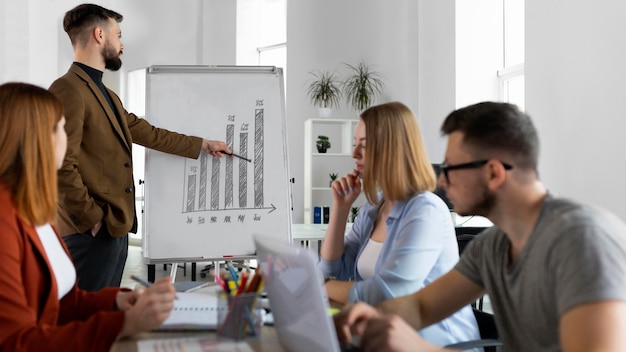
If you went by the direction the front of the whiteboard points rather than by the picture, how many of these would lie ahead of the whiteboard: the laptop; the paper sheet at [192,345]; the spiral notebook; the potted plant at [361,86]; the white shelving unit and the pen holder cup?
4

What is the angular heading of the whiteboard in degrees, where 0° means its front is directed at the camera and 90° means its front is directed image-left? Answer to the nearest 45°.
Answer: approximately 0°

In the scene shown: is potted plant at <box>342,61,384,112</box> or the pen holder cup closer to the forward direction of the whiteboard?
the pen holder cup

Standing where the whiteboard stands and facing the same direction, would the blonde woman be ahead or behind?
ahead

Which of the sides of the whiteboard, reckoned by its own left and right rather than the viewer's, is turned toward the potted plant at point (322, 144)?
back

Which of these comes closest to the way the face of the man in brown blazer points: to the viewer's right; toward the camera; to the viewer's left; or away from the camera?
to the viewer's right

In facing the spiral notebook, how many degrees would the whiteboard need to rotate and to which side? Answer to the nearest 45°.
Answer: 0° — it already faces it

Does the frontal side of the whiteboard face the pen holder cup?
yes

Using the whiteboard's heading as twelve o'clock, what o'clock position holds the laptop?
The laptop is roughly at 12 o'clock from the whiteboard.

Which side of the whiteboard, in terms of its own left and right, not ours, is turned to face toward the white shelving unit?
back

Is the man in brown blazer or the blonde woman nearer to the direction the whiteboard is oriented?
the blonde woman

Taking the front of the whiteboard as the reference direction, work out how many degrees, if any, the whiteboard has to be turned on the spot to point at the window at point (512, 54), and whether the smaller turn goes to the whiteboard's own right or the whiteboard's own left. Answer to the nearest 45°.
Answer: approximately 135° to the whiteboard's own left

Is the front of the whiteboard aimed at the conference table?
yes

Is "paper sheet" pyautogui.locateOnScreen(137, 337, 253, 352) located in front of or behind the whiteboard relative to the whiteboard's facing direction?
in front
